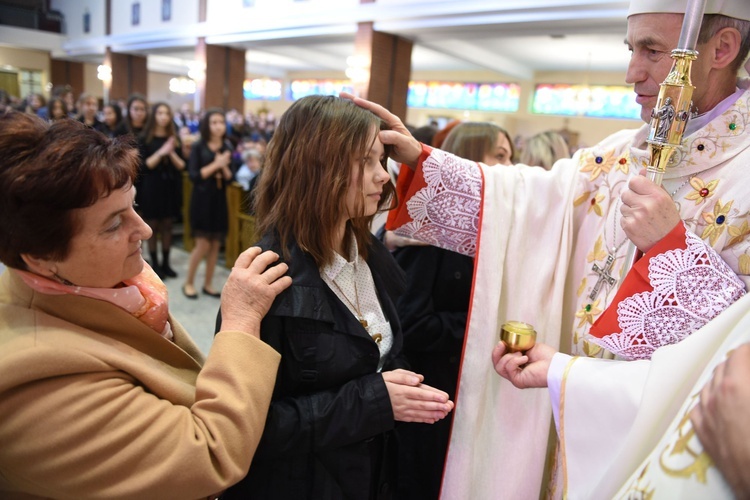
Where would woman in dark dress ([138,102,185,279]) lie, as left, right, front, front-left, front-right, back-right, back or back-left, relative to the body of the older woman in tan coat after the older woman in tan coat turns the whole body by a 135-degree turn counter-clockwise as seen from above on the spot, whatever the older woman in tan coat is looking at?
front-right

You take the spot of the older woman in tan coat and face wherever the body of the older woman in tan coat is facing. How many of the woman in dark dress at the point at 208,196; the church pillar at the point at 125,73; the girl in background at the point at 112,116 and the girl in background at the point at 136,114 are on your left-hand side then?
4

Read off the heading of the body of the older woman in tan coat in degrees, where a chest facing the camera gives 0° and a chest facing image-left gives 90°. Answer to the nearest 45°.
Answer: approximately 270°

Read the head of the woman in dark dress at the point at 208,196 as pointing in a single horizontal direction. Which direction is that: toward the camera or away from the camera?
toward the camera

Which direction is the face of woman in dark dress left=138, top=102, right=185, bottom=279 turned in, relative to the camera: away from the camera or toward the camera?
toward the camera

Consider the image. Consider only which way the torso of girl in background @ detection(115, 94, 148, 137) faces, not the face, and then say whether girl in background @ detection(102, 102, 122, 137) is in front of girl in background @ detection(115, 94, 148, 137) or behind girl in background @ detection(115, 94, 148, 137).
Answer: behind

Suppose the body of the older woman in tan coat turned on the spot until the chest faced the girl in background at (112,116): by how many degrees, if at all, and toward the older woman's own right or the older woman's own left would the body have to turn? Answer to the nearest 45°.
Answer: approximately 90° to the older woman's own left

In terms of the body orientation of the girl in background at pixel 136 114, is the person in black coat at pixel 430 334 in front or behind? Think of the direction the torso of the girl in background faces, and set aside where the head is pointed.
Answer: in front

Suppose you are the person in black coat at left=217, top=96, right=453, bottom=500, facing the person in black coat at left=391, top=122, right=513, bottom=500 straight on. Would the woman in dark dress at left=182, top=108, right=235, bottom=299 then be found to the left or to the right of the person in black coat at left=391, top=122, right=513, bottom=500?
left

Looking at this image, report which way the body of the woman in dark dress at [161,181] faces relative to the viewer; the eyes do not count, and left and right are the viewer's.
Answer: facing the viewer and to the right of the viewer

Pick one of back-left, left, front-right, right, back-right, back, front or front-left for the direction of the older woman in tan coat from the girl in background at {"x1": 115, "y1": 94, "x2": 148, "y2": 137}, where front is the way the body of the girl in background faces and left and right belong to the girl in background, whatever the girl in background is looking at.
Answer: front-right

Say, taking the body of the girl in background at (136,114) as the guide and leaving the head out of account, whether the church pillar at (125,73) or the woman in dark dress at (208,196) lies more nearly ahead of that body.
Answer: the woman in dark dress

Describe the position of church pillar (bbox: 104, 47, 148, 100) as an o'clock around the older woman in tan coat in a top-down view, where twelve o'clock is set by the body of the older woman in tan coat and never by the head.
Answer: The church pillar is roughly at 9 o'clock from the older woman in tan coat.

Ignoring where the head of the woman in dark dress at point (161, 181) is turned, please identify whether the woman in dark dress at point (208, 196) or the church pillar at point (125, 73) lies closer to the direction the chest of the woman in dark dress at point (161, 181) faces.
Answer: the woman in dark dress
